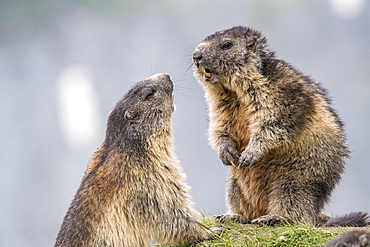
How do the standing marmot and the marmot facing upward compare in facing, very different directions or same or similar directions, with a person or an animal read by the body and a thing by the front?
very different directions

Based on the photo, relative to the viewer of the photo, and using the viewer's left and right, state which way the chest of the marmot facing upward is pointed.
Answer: facing to the right of the viewer

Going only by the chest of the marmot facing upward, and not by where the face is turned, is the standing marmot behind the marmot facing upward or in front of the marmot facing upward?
in front

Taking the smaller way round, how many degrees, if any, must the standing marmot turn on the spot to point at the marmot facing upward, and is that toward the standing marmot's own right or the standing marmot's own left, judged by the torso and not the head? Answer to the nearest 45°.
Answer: approximately 45° to the standing marmot's own right

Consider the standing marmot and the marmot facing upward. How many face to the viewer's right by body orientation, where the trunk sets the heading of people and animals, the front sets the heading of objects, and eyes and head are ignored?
1

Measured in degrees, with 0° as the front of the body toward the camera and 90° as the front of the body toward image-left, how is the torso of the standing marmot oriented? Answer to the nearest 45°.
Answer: approximately 45°
